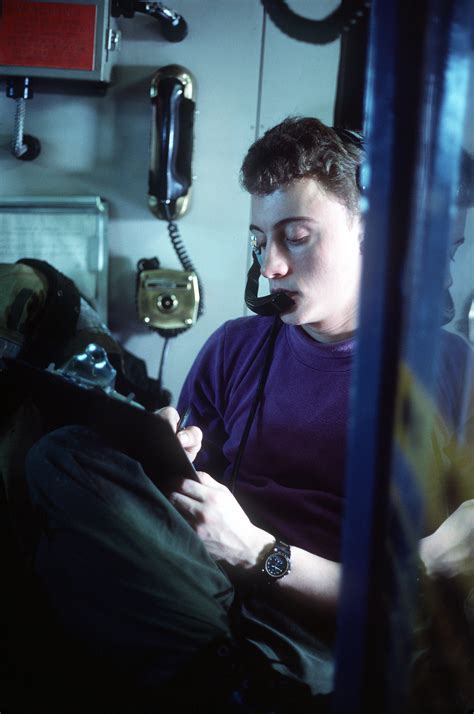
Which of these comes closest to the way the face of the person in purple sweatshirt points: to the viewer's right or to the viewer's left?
to the viewer's left

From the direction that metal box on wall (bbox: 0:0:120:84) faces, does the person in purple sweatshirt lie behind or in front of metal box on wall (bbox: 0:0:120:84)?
in front

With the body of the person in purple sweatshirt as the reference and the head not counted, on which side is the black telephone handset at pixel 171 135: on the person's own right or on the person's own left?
on the person's own right

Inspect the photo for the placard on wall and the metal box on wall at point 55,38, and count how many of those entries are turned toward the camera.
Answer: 2

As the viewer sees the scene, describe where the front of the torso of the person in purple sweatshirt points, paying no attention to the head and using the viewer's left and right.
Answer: facing the viewer and to the left of the viewer

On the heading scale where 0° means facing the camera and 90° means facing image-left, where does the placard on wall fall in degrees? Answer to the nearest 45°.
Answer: approximately 0°

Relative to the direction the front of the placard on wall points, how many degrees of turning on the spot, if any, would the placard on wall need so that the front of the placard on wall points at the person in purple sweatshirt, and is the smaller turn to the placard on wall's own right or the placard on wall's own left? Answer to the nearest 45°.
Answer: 0° — it already faces them
